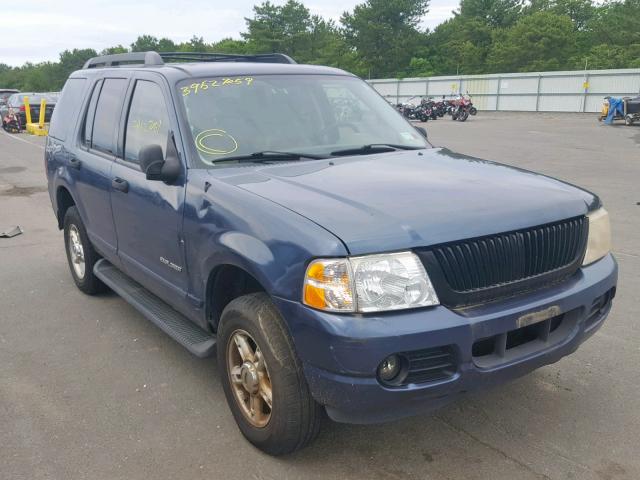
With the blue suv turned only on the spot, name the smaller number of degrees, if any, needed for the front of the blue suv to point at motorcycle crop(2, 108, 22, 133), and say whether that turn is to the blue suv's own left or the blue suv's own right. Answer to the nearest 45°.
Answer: approximately 180°

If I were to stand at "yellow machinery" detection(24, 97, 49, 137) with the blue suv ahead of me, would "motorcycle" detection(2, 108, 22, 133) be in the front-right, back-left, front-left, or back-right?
back-right

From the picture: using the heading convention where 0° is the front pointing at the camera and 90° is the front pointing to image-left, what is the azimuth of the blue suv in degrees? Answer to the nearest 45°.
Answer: approximately 315°

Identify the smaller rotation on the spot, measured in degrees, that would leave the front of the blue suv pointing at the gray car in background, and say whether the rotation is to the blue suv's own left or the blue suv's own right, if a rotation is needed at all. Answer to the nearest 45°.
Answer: approximately 180°

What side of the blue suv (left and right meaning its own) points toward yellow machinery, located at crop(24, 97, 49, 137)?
back
